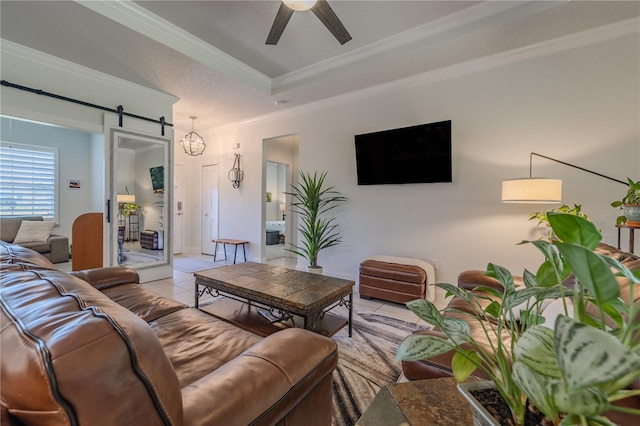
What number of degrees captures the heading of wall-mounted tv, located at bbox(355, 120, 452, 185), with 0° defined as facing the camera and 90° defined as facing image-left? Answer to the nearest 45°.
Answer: approximately 45°

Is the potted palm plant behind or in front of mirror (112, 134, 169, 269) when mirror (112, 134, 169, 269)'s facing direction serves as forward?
in front

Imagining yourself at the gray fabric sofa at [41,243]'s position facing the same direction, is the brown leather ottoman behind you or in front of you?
in front

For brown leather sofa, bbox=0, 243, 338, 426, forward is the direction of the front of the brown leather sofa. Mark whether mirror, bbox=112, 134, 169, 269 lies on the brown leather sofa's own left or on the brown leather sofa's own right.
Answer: on the brown leather sofa's own left

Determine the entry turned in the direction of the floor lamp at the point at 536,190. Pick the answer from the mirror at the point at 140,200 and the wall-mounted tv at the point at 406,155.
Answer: the mirror

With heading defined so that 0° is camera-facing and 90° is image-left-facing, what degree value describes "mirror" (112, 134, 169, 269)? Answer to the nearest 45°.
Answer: approximately 315°

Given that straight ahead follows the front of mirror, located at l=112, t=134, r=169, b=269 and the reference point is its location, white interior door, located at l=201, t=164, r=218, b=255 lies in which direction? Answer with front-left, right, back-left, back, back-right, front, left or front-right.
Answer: left

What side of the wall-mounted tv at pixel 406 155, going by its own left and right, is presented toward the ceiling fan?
front

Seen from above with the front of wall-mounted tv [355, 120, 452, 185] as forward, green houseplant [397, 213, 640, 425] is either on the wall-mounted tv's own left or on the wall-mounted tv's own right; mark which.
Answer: on the wall-mounted tv's own left

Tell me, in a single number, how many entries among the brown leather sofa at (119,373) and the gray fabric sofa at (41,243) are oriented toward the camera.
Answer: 1

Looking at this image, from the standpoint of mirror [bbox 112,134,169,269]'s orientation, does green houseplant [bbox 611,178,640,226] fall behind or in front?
in front

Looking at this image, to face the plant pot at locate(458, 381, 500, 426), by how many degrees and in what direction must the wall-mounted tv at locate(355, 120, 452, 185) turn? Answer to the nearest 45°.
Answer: approximately 45° to its left
